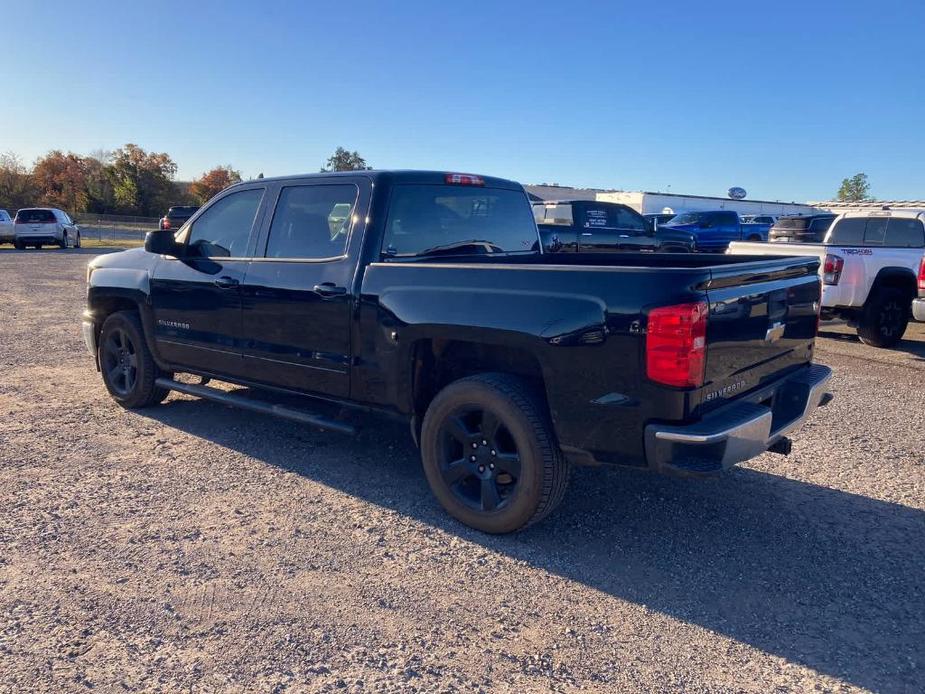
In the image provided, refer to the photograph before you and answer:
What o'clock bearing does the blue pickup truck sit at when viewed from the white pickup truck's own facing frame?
The blue pickup truck is roughly at 10 o'clock from the white pickup truck.

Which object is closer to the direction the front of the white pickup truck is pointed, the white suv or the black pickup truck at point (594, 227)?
the black pickup truck

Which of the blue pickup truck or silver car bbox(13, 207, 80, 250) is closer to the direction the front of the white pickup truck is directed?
the blue pickup truck

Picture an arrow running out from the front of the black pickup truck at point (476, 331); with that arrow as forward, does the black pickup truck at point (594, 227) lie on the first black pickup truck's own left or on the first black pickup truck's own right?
on the first black pickup truck's own right

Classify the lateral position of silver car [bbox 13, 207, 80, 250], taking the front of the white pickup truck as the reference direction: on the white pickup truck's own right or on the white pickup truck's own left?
on the white pickup truck's own left

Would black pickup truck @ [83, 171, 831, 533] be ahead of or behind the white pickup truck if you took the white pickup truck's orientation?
behind

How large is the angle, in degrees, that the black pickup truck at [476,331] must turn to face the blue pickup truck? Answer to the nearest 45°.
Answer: approximately 45° to its right

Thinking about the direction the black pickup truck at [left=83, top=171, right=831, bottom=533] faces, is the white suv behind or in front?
in front

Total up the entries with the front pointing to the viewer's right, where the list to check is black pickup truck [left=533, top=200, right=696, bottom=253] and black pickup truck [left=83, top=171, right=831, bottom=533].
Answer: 1

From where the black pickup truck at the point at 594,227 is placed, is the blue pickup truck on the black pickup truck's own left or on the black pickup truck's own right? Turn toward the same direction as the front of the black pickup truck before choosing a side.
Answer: on the black pickup truck's own left

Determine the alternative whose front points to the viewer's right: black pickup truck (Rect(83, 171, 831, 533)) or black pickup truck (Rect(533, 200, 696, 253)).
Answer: black pickup truck (Rect(533, 200, 696, 253))

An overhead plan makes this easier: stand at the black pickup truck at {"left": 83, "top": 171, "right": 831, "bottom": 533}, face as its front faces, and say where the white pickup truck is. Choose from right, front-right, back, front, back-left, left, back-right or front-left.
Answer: right

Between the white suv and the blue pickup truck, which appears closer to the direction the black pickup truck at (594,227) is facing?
the blue pickup truck

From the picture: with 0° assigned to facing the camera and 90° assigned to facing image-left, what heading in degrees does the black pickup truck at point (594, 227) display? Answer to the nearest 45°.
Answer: approximately 270°
